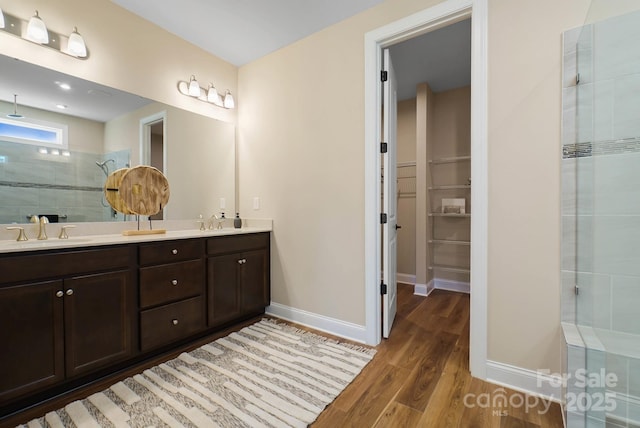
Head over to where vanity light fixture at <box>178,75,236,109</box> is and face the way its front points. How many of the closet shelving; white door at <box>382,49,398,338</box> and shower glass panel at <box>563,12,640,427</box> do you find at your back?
0

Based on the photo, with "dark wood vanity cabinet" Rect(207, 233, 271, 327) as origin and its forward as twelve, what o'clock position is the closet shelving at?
The closet shelving is roughly at 10 o'clock from the dark wood vanity cabinet.

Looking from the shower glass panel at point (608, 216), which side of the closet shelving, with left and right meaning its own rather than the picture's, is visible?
front

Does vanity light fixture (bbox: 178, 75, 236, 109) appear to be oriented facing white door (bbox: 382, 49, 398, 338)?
yes

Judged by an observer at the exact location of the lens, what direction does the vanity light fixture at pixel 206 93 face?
facing the viewer and to the right of the viewer

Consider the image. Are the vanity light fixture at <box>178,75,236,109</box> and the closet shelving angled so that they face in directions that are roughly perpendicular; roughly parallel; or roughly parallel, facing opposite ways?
roughly perpendicular

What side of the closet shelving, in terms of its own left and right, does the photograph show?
front

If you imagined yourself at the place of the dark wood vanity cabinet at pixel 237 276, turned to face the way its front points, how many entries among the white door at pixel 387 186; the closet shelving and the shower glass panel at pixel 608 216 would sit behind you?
0

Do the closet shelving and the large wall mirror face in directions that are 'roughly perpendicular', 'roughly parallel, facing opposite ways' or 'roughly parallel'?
roughly perpendicular

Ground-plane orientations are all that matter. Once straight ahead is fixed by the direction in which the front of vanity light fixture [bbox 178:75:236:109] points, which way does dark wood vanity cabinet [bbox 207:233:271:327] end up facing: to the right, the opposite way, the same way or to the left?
the same way

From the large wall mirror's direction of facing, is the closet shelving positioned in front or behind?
in front

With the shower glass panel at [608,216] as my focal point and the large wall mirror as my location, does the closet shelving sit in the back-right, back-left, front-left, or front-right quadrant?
front-left

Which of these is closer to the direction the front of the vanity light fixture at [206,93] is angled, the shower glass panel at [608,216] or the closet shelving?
the shower glass panel

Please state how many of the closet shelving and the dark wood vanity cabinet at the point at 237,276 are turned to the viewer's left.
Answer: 0

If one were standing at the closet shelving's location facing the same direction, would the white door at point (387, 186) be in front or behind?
in front
